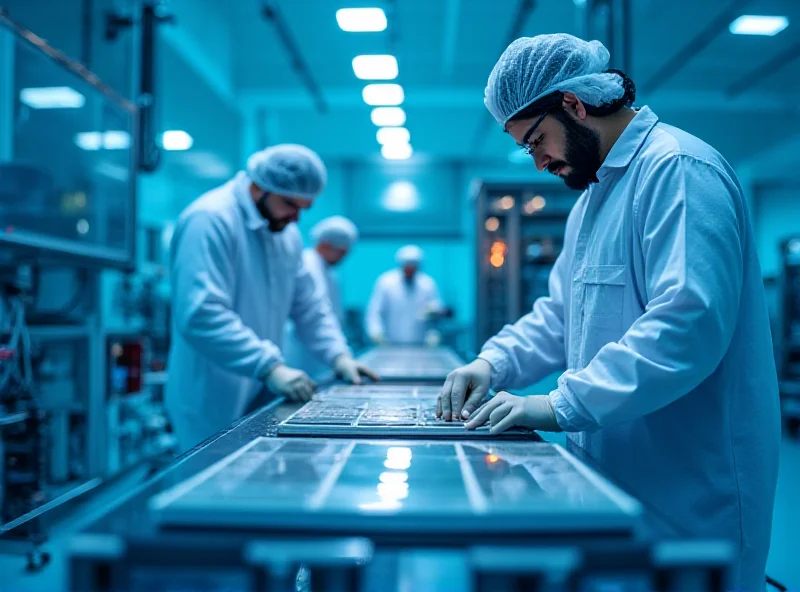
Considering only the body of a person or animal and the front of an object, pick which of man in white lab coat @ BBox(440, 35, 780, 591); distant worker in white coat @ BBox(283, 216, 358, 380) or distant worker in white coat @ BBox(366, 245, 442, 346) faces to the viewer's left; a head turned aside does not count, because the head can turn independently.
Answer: the man in white lab coat

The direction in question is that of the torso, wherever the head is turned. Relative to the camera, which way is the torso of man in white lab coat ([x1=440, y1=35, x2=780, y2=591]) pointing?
to the viewer's left

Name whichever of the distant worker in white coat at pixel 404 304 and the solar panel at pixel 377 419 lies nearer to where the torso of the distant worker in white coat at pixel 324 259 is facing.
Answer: the solar panel

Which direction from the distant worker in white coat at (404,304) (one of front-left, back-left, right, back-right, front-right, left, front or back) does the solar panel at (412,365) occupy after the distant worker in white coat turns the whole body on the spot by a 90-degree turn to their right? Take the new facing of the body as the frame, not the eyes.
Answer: left

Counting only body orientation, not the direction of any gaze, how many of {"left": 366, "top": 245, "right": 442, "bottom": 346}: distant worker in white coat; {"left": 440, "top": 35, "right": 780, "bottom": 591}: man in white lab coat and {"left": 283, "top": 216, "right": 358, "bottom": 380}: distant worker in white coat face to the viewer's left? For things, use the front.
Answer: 1

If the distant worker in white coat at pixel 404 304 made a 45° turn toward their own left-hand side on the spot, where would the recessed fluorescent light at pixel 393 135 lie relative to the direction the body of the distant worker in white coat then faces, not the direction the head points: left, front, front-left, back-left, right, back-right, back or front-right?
back-left

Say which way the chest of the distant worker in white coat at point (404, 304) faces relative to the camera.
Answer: toward the camera

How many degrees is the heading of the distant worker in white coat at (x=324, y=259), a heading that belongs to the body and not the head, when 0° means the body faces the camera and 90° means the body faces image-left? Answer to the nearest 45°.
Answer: approximately 315°

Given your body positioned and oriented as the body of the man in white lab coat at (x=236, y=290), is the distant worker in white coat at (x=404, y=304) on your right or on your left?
on your left

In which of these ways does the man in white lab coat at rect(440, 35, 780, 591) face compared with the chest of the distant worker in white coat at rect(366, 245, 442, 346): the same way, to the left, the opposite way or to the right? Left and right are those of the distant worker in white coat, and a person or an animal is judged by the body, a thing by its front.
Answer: to the right

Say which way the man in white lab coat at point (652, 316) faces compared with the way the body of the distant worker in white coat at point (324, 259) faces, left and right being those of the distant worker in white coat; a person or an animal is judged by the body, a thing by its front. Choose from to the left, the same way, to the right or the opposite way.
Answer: the opposite way

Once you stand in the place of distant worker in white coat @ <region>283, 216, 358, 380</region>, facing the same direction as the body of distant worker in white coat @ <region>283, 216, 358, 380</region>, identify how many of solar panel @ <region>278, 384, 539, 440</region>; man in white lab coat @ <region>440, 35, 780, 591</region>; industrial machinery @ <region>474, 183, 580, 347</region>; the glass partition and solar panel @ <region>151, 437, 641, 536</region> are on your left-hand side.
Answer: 1

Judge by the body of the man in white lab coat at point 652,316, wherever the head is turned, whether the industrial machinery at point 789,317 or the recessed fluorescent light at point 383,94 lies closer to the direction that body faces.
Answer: the recessed fluorescent light

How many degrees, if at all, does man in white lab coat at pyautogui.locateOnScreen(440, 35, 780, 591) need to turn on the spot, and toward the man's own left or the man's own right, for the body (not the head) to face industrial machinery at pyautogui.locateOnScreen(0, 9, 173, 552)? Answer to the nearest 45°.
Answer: approximately 45° to the man's own right

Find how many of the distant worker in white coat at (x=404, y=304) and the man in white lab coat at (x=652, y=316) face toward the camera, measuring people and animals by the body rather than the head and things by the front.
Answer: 1

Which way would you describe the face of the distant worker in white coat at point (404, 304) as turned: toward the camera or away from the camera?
toward the camera

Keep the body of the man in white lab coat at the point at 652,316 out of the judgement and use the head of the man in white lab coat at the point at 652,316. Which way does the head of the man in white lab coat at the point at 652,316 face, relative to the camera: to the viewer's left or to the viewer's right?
to the viewer's left

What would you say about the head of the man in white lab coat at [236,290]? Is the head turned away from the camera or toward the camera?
toward the camera
